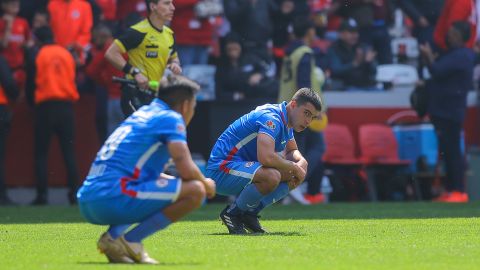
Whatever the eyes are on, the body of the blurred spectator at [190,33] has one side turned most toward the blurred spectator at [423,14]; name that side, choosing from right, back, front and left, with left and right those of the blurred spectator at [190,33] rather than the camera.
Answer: left

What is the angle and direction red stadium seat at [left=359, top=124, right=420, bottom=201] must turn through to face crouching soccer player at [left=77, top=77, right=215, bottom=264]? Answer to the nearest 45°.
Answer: approximately 45° to its right

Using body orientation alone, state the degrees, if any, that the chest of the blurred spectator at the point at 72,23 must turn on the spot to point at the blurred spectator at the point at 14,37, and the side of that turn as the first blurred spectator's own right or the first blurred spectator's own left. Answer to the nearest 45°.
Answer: approximately 90° to the first blurred spectator's own right

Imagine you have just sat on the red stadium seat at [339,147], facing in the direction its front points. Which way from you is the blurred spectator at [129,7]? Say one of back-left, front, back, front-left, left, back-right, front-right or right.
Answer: back-right

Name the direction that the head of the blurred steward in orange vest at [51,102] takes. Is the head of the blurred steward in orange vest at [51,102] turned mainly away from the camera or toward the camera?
away from the camera

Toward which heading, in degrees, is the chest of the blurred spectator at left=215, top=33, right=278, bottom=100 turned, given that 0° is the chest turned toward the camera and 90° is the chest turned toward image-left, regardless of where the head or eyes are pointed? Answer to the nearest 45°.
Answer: approximately 0°

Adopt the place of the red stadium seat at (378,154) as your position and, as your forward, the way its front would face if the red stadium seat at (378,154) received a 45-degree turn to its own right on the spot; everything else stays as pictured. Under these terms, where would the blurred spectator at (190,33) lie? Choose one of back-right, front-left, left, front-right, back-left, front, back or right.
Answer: right

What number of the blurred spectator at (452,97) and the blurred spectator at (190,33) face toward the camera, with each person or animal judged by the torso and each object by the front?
1
